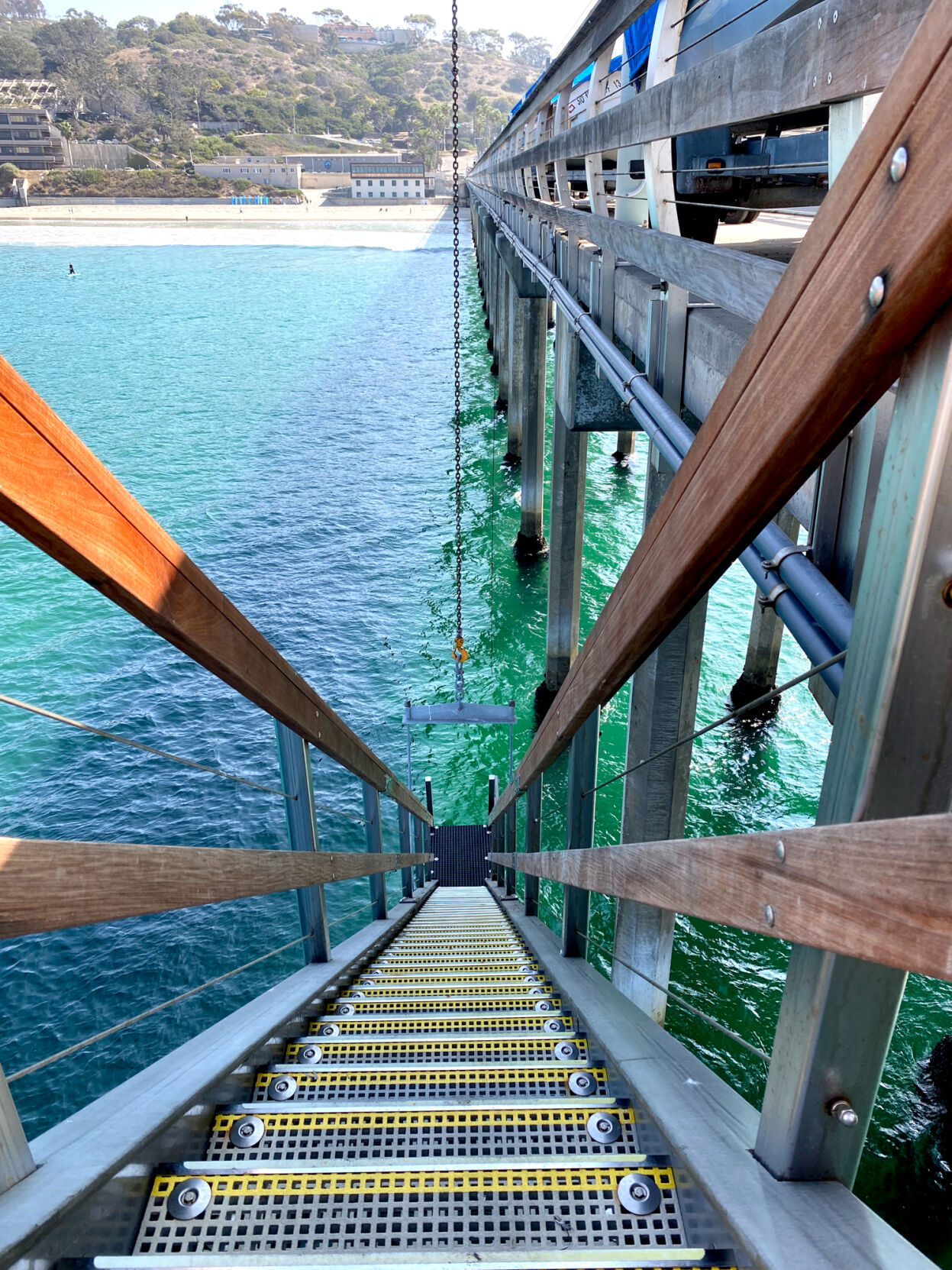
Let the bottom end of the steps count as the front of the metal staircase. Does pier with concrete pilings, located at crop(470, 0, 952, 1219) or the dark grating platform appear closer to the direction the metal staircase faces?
the dark grating platform

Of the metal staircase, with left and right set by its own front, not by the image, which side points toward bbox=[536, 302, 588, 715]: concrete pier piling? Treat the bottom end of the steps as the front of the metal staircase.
front

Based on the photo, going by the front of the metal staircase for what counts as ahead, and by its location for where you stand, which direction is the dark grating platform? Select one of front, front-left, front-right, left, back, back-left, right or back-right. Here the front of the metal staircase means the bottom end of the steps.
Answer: front

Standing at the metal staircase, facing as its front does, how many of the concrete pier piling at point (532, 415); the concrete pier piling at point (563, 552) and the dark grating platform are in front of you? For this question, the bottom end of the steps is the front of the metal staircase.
3

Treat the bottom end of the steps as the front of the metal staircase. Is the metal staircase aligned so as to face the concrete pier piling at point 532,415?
yes
